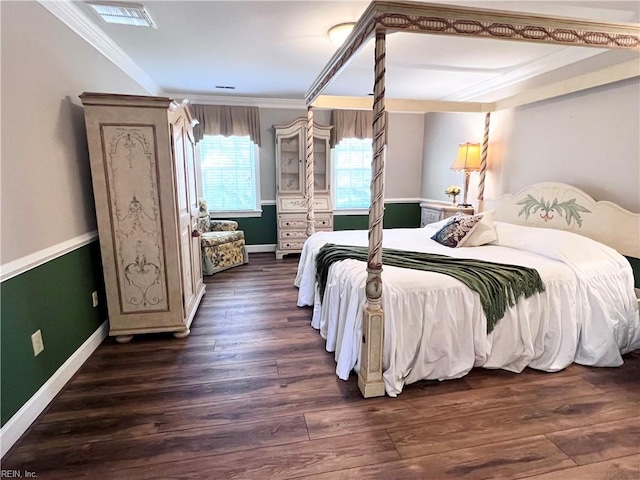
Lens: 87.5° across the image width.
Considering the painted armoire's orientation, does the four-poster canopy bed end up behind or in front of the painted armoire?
in front

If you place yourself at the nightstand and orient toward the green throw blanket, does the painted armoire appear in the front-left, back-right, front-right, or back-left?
front-right

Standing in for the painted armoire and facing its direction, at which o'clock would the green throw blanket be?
The green throw blanket is roughly at 1 o'clock from the painted armoire.

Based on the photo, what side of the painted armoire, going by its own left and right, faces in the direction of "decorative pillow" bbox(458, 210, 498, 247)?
front

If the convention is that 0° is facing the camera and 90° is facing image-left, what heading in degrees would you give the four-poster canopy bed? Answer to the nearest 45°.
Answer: approximately 45°

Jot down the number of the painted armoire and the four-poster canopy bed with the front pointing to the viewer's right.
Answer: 1

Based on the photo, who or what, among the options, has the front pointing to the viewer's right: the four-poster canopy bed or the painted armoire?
the painted armoire

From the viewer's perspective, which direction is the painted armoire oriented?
to the viewer's right

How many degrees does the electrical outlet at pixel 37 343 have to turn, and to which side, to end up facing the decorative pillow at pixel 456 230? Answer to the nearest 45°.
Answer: approximately 45° to its left

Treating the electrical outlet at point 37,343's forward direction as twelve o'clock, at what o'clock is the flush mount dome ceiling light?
The flush mount dome ceiling light is roughly at 11 o'clock from the electrical outlet.

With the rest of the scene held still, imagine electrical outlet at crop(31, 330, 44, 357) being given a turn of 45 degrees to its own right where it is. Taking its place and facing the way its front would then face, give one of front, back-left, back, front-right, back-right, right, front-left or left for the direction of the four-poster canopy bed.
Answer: front-left

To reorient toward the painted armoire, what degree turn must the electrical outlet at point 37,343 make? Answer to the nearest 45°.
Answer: approximately 90° to its left

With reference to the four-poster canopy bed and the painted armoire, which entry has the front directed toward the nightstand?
the painted armoire

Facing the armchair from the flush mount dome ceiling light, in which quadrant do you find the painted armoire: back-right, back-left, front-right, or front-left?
front-left

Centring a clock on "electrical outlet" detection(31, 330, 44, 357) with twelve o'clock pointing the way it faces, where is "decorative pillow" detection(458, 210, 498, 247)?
The decorative pillow is roughly at 11 o'clock from the electrical outlet.
